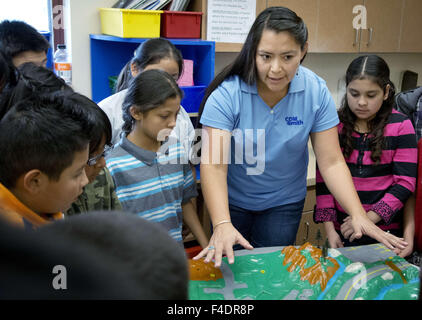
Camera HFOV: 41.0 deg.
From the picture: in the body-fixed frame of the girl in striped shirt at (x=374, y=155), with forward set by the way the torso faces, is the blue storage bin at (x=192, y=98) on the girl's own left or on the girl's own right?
on the girl's own right

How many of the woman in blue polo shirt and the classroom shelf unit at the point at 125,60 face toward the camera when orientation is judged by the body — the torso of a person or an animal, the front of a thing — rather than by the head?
2

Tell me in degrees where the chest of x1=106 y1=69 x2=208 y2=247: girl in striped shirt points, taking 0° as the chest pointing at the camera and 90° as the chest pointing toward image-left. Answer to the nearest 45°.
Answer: approximately 315°

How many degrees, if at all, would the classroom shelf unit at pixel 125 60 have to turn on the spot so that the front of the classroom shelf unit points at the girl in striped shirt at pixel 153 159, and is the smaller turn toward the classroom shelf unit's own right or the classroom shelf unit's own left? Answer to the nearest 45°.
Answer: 0° — it already faces them

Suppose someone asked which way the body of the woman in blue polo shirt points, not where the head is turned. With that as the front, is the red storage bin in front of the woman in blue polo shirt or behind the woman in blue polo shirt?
behind
